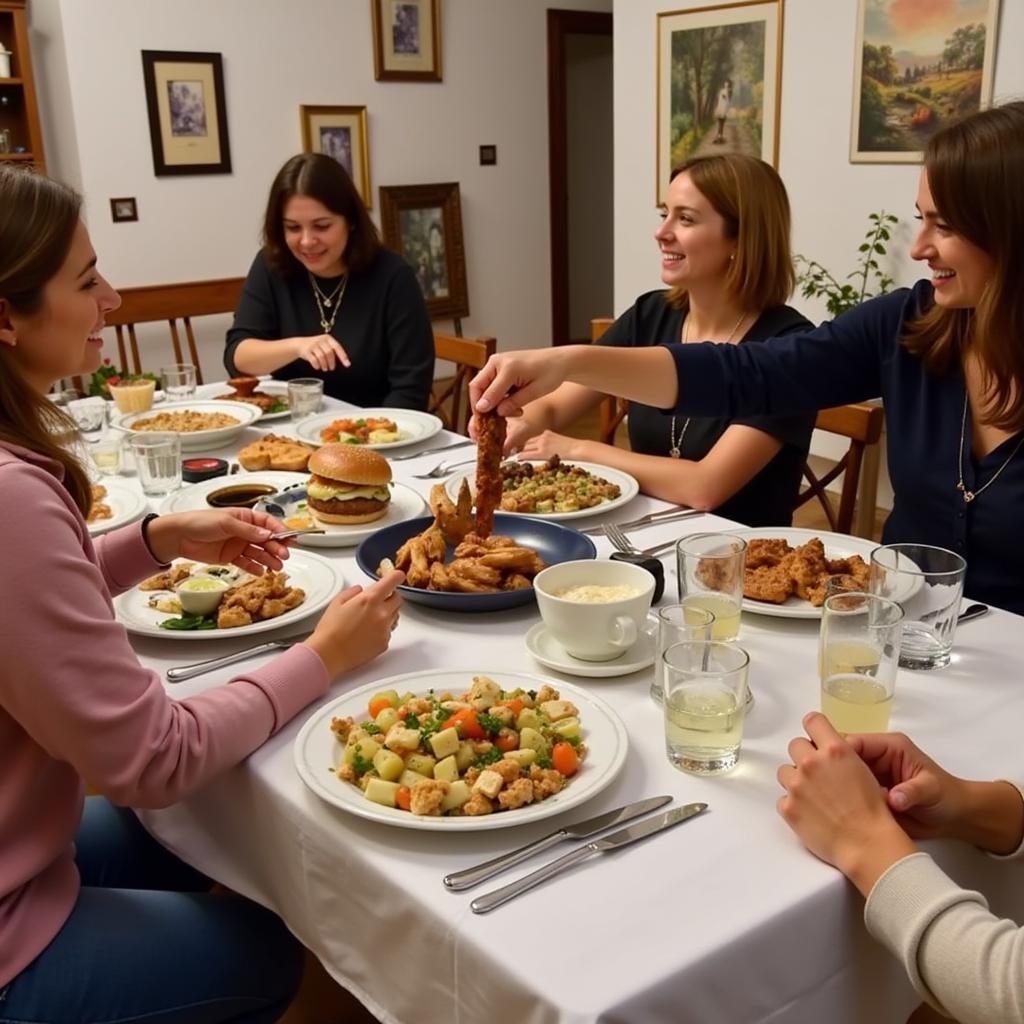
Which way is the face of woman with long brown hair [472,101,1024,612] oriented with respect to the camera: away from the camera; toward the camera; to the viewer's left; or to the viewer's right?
to the viewer's left

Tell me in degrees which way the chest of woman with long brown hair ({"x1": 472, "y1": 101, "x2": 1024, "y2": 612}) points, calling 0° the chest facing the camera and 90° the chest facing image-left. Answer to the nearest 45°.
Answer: approximately 45°

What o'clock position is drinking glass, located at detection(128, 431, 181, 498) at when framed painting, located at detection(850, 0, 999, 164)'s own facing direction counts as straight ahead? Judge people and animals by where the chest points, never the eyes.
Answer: The drinking glass is roughly at 1 o'clock from the framed painting.

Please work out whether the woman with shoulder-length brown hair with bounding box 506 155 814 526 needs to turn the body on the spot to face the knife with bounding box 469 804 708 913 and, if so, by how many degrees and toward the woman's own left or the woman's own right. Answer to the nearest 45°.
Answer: approximately 45° to the woman's own left

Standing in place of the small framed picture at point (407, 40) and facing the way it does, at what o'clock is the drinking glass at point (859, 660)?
The drinking glass is roughly at 12 o'clock from the small framed picture.

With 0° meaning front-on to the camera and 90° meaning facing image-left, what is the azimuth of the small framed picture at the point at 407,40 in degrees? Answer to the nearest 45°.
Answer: approximately 0°

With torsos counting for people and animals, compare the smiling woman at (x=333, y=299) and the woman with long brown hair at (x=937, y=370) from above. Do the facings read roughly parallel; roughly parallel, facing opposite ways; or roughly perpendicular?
roughly perpendicular

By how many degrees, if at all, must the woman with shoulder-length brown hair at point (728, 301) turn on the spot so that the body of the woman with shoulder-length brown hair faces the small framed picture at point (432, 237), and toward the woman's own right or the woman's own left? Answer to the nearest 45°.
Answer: approximately 135° to the woman's own right

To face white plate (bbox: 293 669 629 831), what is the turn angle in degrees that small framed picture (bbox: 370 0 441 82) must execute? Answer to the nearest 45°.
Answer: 0° — it already faces it

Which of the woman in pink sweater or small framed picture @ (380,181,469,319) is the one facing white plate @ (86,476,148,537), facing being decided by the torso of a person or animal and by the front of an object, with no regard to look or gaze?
the small framed picture
